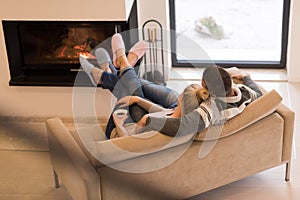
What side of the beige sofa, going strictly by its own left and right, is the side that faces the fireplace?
front

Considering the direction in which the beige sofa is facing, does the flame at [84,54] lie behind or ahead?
ahead

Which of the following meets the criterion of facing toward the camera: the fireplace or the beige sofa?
the fireplace

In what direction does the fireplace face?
toward the camera

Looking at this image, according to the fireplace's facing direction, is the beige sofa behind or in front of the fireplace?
in front

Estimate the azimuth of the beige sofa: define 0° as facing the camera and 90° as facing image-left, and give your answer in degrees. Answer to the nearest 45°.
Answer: approximately 135°

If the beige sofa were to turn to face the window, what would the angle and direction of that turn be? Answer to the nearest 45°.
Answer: approximately 45° to its right

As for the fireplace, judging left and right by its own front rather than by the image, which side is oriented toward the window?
left

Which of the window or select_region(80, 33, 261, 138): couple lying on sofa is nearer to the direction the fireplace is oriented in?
the couple lying on sofa

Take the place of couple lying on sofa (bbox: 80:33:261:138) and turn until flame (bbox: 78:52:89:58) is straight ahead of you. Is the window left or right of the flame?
right

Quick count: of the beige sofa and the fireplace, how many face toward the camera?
1
